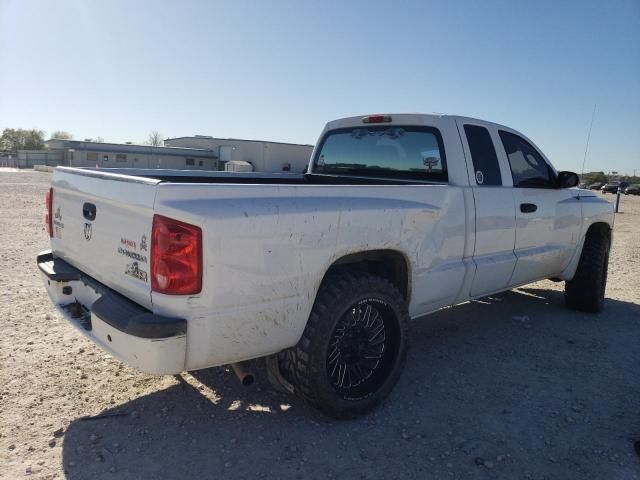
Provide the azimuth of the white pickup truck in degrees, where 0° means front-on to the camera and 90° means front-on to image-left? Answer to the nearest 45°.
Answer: approximately 225°
